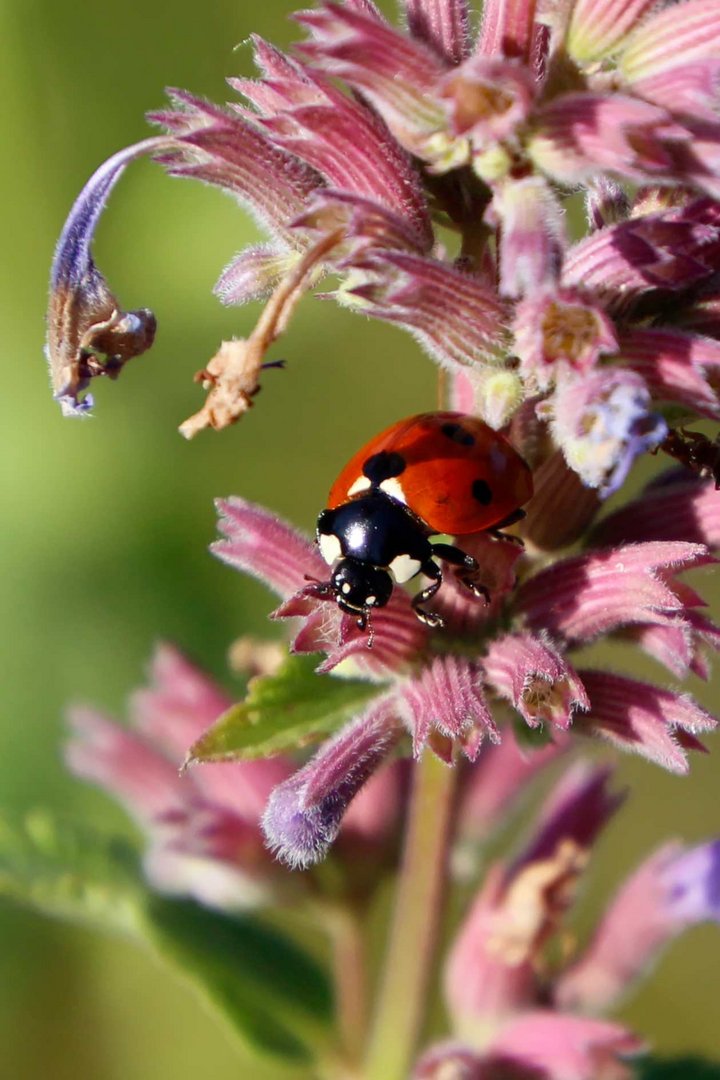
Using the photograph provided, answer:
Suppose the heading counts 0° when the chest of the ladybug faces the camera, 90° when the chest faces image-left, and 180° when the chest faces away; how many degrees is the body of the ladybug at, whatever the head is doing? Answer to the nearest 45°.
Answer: approximately 45°

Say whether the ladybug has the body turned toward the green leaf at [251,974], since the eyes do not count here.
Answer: no

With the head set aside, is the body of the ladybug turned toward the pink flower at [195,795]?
no
